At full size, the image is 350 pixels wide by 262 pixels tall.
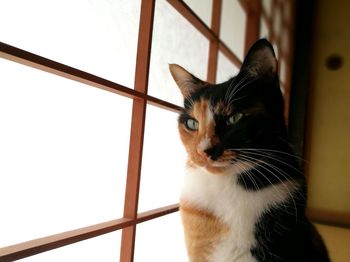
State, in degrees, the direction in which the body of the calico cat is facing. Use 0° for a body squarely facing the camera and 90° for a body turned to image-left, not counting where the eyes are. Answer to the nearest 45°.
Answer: approximately 45°
